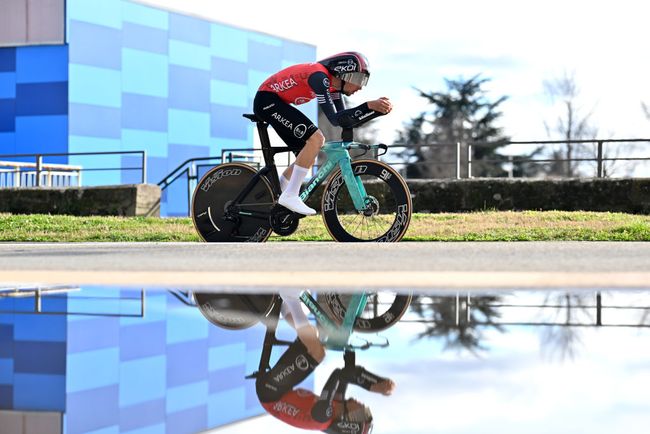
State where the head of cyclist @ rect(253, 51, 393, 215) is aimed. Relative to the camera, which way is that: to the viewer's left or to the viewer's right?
to the viewer's right

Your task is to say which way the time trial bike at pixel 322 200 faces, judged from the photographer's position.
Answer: facing to the right of the viewer

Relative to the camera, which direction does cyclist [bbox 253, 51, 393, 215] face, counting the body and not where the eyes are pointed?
to the viewer's right
